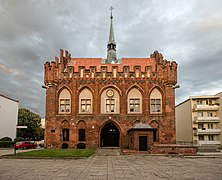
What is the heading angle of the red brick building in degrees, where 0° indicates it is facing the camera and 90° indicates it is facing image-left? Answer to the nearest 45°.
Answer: approximately 0°

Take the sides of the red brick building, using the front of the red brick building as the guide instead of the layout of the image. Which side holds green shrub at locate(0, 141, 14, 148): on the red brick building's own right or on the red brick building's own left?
on the red brick building's own right
